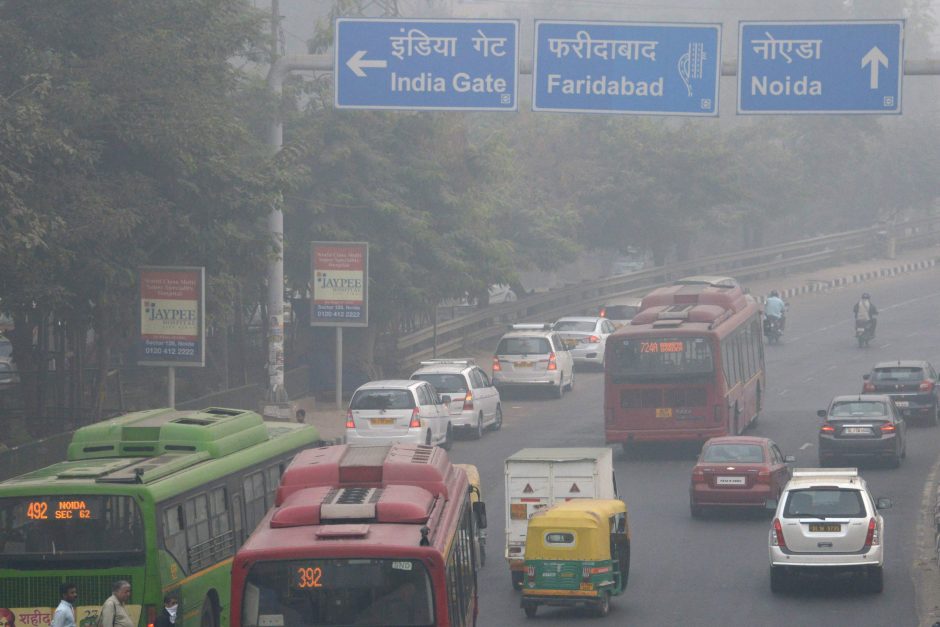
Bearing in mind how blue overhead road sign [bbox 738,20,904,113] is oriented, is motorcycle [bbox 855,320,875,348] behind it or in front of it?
behind

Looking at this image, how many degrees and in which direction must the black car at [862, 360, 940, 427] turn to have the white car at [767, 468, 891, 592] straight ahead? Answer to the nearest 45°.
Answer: approximately 180°

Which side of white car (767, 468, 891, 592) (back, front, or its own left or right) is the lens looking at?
back

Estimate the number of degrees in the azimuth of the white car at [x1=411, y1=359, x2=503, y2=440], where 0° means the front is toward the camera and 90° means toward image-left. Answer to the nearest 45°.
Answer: approximately 225°

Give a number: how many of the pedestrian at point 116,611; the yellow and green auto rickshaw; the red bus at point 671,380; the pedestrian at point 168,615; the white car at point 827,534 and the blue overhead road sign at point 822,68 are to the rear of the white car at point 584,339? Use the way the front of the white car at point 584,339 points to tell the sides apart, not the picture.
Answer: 6

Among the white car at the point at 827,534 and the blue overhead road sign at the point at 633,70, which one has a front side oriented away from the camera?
the white car

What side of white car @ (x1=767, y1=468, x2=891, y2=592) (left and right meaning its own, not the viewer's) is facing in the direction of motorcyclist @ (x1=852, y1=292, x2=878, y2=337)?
front

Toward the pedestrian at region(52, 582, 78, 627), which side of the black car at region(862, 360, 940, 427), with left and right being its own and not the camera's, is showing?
back

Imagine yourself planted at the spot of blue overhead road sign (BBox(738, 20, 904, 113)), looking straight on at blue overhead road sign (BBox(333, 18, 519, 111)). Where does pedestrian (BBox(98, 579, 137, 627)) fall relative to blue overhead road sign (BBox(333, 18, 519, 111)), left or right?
left

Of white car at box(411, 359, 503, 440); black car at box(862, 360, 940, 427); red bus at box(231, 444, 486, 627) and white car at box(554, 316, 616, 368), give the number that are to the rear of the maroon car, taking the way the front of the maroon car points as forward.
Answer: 1

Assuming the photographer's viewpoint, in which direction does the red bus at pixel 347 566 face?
facing away from the viewer

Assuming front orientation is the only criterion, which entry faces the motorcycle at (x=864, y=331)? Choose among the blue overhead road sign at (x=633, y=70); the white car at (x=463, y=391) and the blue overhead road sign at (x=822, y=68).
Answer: the white car

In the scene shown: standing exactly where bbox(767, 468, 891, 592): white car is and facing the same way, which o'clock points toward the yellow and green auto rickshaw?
The yellow and green auto rickshaw is roughly at 8 o'clock from the white car.

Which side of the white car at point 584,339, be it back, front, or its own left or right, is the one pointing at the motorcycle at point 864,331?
right
